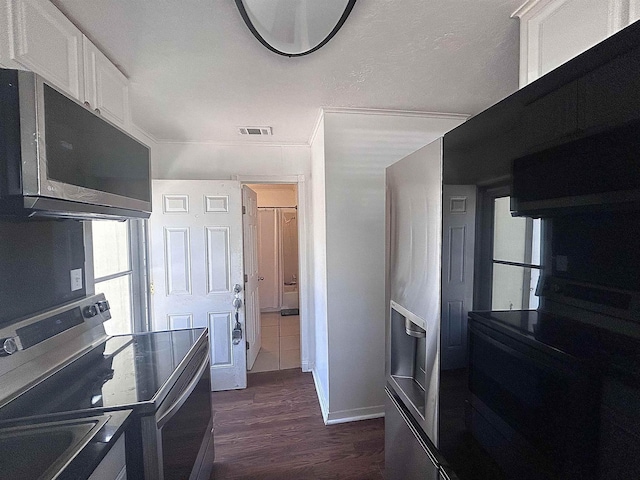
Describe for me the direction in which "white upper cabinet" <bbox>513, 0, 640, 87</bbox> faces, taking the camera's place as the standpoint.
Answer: facing the viewer and to the left of the viewer

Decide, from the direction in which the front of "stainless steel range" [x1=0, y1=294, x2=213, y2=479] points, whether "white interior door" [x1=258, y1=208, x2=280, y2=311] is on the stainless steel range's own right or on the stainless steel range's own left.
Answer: on the stainless steel range's own left

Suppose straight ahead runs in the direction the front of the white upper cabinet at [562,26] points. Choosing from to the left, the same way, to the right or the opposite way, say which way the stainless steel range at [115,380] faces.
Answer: the opposite way

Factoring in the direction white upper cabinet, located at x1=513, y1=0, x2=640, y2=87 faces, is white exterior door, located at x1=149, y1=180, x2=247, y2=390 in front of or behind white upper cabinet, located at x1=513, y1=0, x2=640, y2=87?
in front

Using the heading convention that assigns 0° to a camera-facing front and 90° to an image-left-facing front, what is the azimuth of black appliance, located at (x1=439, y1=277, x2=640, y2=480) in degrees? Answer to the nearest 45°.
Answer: approximately 45°

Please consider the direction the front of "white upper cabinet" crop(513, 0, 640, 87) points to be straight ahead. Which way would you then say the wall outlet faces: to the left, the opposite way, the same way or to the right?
the opposite way

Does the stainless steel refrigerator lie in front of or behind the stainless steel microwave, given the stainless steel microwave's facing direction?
in front

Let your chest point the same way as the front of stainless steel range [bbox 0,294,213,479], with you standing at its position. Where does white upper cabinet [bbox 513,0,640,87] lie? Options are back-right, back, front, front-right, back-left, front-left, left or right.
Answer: front

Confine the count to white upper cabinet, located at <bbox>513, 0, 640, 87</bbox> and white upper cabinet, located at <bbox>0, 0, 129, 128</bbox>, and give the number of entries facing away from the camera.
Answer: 0

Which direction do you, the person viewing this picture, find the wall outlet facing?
facing the viewer and to the right of the viewer
